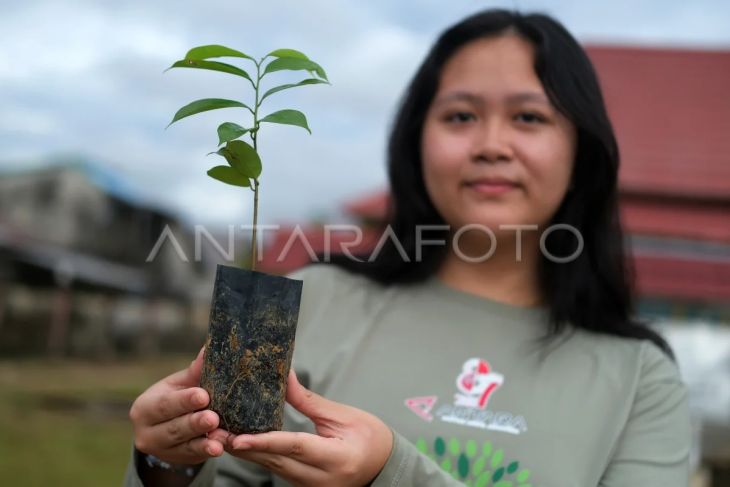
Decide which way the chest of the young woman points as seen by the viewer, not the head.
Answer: toward the camera

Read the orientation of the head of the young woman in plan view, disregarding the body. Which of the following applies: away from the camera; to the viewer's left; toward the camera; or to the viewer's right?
toward the camera

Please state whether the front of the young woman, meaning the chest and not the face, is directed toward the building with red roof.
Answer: no
